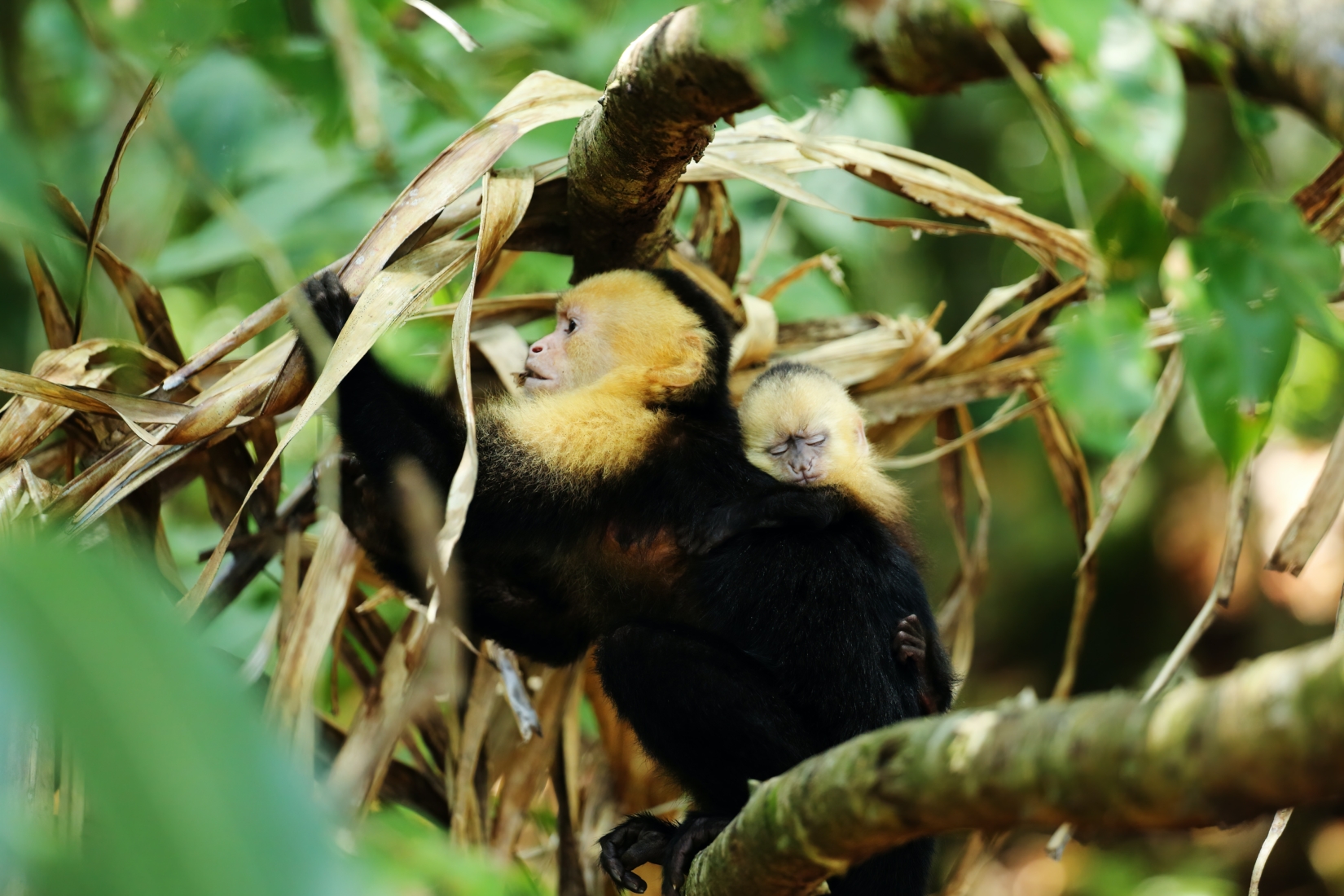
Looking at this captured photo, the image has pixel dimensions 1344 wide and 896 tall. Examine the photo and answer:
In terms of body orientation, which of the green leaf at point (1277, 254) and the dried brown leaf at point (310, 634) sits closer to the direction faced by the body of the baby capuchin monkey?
the dried brown leaf

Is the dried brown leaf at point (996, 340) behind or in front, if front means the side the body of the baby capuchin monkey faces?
behind

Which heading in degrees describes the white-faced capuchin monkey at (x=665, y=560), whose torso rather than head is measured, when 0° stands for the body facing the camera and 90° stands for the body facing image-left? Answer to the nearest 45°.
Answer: approximately 90°
